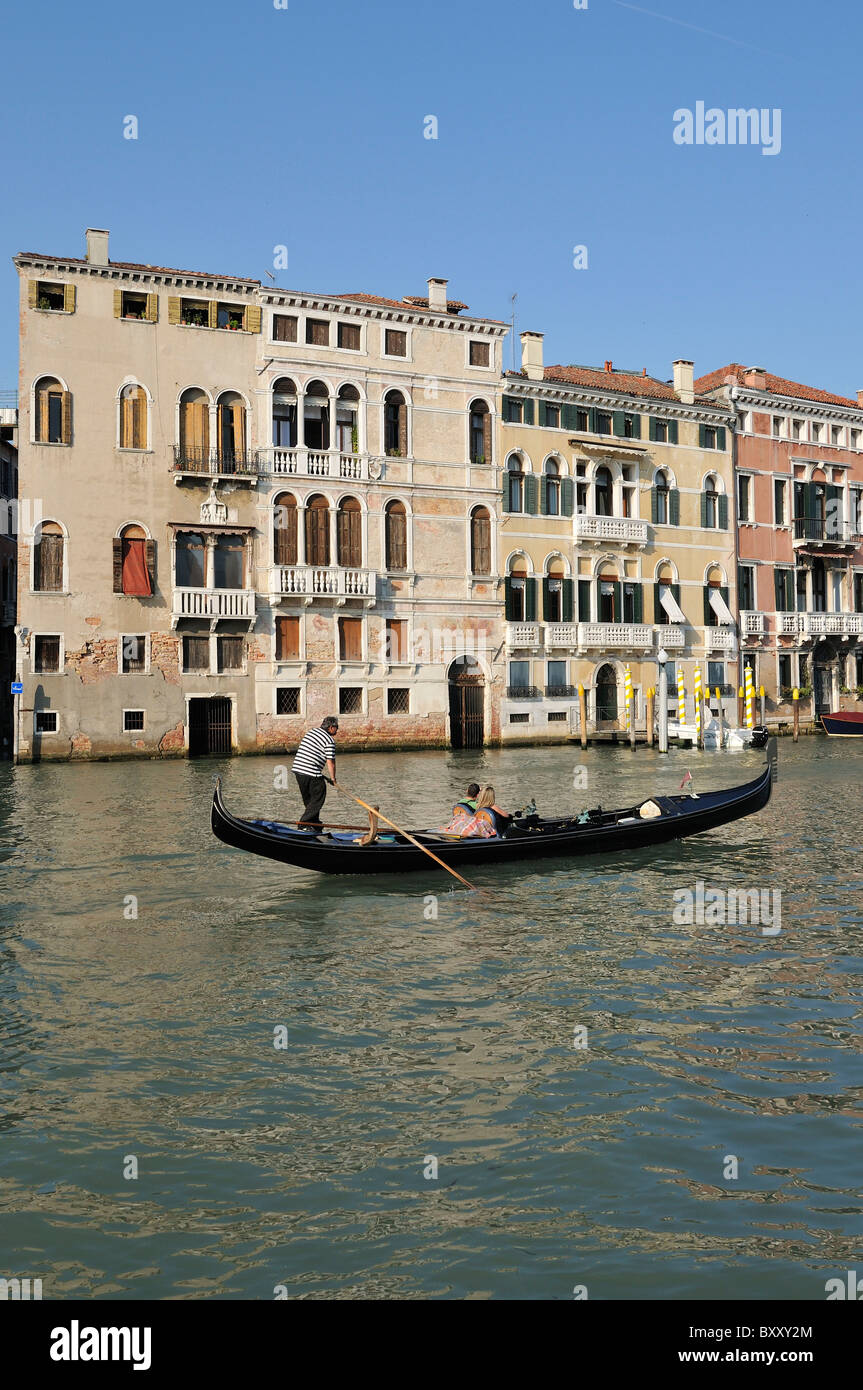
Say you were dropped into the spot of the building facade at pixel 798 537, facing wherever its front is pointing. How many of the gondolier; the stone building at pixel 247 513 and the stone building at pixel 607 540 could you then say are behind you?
0

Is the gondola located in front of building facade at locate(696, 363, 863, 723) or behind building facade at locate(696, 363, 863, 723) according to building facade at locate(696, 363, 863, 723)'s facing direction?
in front

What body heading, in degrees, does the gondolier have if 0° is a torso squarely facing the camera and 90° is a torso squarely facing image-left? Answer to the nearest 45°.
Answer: approximately 225°

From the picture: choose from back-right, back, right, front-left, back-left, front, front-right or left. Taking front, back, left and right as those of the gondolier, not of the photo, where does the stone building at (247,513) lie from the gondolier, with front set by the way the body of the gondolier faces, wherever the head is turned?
front-left

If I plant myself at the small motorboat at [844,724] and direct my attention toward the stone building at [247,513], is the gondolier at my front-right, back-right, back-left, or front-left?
front-left

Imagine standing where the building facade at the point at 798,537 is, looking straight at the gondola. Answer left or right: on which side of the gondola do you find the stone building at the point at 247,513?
right

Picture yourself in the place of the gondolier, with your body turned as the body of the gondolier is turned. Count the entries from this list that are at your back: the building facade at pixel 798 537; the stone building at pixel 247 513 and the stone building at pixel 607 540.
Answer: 0

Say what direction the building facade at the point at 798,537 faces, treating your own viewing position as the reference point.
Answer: facing the viewer and to the left of the viewer

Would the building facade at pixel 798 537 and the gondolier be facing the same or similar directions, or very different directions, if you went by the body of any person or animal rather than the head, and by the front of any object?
very different directions

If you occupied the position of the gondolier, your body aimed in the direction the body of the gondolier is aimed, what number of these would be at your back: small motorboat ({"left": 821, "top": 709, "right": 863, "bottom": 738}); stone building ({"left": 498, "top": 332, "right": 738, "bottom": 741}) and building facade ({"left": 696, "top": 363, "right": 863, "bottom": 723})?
0

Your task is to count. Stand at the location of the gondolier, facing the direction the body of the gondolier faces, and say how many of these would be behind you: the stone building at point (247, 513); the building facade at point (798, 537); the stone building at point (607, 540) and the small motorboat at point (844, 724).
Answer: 0
